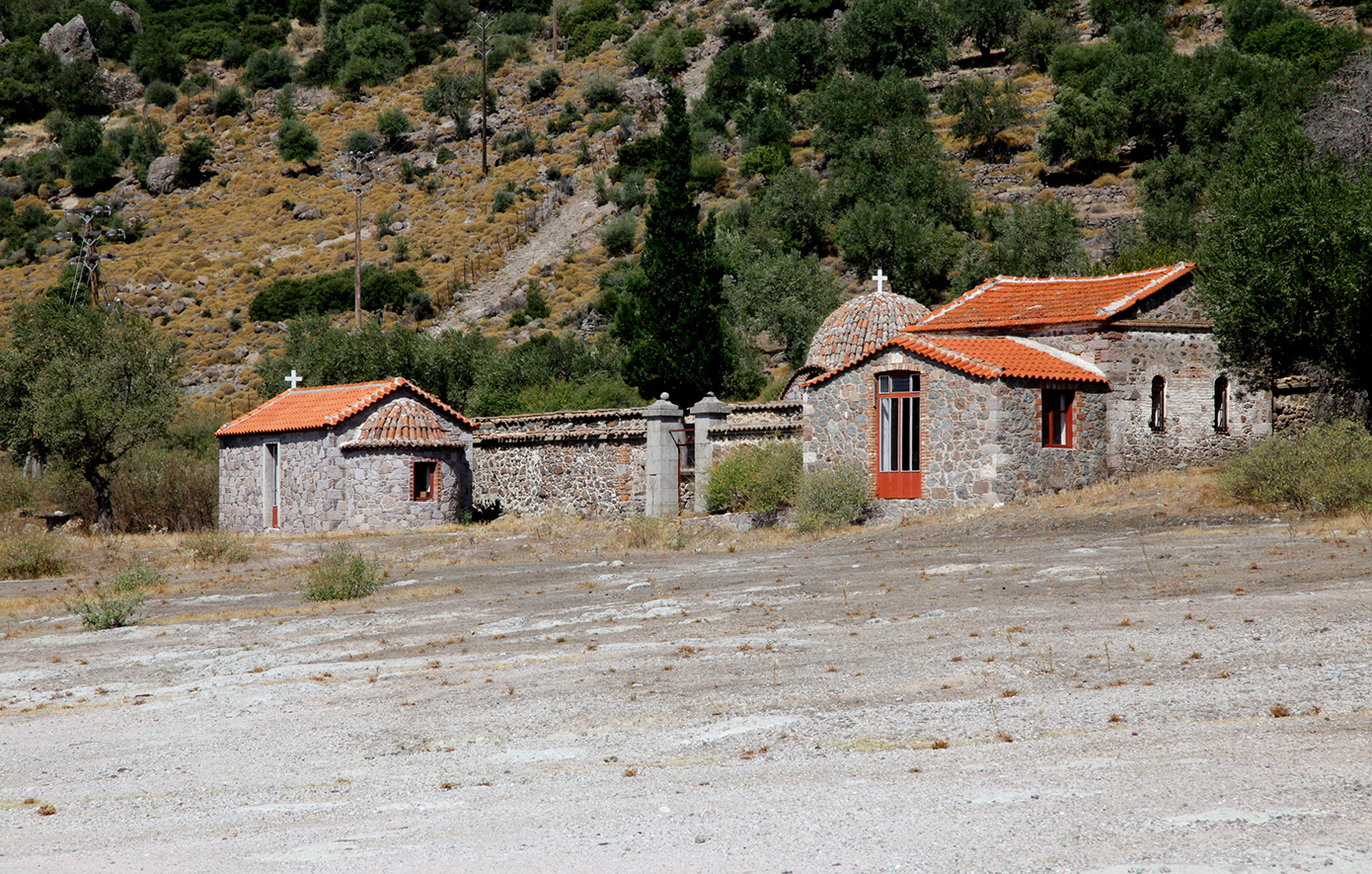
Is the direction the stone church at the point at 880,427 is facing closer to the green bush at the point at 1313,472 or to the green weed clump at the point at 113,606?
the green weed clump

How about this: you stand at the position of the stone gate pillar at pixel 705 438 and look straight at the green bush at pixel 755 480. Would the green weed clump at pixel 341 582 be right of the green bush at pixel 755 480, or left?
right

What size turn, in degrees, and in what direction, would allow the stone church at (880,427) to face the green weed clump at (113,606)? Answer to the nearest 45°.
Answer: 0° — it already faces it

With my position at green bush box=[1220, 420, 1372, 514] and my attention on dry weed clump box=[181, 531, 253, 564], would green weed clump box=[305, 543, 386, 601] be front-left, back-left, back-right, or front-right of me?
front-left

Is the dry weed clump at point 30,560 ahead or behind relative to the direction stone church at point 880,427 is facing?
ahead

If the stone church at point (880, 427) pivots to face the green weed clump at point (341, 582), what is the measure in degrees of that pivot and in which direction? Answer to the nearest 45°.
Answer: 0° — it already faces it

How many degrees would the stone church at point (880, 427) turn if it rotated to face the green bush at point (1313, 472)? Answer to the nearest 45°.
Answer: approximately 90° to its left

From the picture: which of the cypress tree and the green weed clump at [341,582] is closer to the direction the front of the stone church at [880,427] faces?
the green weed clump
